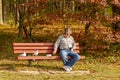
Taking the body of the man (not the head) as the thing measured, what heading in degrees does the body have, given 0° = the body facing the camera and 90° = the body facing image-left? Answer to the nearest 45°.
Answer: approximately 0°
